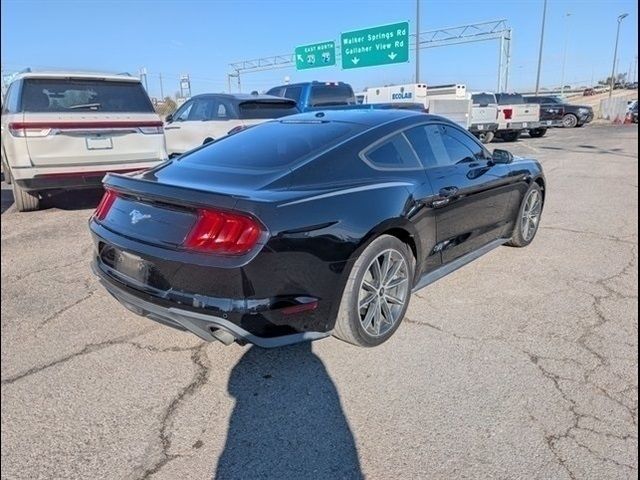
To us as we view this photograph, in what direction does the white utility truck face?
facing away from the viewer and to the left of the viewer

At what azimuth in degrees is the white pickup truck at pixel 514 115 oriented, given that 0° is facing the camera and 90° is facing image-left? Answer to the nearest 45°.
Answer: approximately 135°

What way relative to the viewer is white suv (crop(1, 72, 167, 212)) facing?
away from the camera

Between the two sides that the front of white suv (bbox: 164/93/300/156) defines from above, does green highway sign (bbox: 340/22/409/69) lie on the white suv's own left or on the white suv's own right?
on the white suv's own right

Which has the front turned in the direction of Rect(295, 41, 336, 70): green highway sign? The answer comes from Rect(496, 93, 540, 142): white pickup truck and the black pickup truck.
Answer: the white pickup truck

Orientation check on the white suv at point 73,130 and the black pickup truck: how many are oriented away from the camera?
1

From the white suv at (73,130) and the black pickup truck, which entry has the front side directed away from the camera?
the white suv

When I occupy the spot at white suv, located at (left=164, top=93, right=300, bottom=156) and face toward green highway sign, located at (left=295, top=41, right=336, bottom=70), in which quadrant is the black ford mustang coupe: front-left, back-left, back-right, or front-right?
back-right

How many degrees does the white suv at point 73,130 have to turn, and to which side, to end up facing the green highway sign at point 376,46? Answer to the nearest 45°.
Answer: approximately 45° to its right

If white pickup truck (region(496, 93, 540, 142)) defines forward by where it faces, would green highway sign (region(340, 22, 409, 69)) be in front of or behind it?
in front

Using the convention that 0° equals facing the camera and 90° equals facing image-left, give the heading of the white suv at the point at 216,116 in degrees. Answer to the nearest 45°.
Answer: approximately 135°
